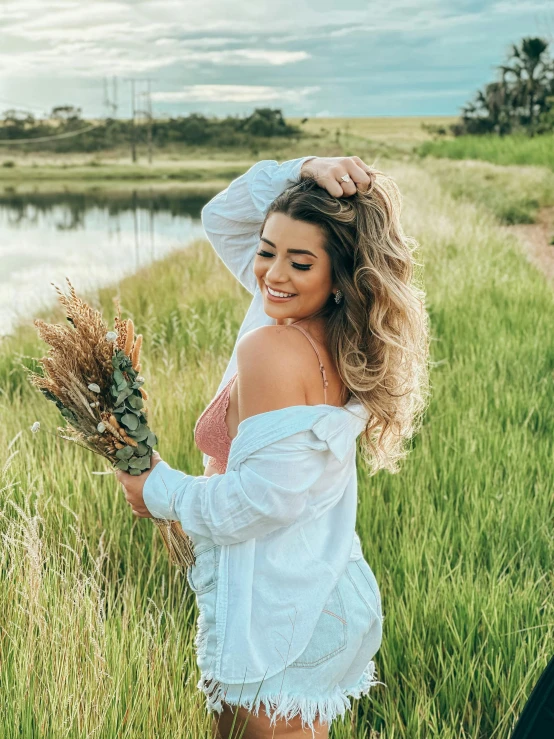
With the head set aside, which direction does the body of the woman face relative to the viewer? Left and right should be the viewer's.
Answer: facing to the left of the viewer
